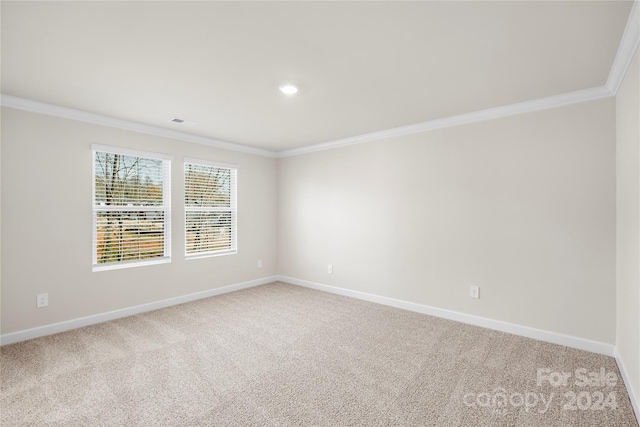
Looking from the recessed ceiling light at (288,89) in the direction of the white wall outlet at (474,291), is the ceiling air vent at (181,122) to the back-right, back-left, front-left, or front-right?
back-left

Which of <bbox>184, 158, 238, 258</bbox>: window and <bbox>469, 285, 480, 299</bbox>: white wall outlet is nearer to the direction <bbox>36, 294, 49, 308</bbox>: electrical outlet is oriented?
the white wall outlet

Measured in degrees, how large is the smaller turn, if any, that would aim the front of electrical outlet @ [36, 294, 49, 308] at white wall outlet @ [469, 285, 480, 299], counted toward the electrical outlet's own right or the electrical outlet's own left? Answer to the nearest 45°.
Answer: approximately 45° to the electrical outlet's own left

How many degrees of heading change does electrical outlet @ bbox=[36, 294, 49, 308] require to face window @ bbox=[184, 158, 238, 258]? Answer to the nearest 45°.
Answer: approximately 90° to its left
